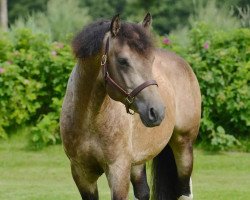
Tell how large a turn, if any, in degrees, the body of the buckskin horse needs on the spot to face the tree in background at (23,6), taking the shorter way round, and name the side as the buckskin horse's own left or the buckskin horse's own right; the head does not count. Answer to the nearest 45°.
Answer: approximately 135° to the buckskin horse's own right

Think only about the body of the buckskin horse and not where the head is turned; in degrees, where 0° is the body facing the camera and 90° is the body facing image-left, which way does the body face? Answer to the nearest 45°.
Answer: approximately 45°

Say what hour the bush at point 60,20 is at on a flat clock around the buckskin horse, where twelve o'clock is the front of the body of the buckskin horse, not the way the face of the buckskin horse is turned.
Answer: The bush is roughly at 4 o'clock from the buckskin horse.

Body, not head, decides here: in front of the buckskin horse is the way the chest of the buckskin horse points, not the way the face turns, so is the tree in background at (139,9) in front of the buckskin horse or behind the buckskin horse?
behind
